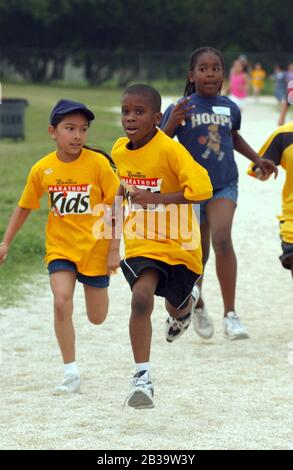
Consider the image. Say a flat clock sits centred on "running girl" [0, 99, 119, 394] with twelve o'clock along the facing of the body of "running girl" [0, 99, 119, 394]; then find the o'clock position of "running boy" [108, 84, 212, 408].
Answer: "running boy" [108, 84, 212, 408] is roughly at 10 o'clock from "running girl" [0, 99, 119, 394].

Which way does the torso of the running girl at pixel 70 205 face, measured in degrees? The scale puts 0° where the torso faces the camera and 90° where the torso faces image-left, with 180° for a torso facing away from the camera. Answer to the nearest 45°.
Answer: approximately 0°

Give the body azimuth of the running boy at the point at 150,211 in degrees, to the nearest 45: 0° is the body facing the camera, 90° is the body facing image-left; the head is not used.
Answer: approximately 45°

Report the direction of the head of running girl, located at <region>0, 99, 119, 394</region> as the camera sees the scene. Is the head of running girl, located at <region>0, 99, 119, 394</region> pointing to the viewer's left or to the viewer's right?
to the viewer's right

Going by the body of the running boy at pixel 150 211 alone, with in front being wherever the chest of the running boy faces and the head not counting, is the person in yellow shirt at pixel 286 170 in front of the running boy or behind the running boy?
behind

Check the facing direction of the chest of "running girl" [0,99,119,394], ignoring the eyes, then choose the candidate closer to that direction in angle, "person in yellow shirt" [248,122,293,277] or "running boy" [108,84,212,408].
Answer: the running boy
